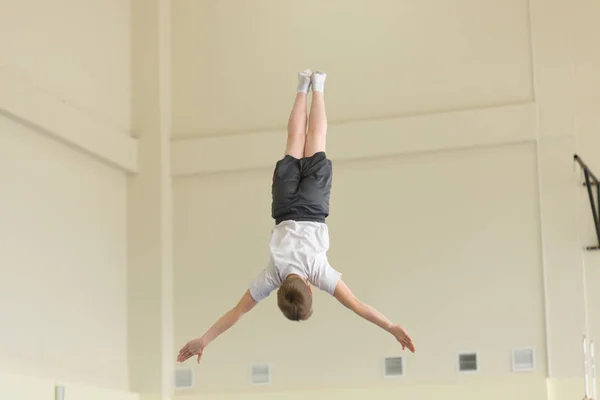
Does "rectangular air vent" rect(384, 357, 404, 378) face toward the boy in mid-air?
yes

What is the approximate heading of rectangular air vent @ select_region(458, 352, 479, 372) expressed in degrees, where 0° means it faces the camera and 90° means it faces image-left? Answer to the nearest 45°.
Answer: approximately 0°

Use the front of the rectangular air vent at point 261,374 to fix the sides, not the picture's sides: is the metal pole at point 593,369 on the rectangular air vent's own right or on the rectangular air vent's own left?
on the rectangular air vent's own left

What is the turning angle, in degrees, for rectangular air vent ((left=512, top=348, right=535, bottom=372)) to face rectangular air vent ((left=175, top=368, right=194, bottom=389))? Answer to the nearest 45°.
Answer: approximately 90° to its right

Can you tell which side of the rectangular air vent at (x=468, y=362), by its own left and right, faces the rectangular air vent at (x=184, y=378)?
right
